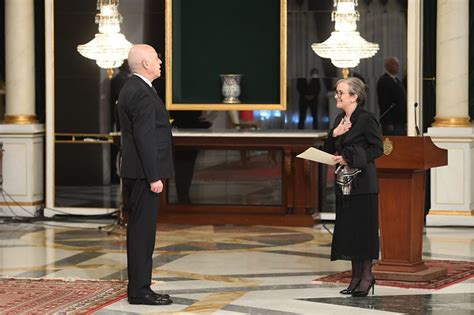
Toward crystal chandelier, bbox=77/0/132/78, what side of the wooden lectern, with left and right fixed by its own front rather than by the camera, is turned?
right

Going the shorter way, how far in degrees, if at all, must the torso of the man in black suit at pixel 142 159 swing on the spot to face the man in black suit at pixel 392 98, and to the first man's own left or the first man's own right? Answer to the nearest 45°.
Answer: approximately 45° to the first man's own left

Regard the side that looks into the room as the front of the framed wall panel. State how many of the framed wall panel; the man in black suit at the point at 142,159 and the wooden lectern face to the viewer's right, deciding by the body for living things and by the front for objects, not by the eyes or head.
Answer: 1

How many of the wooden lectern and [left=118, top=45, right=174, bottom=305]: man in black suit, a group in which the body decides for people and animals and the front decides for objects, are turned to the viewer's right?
1

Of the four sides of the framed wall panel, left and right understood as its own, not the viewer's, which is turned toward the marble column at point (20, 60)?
right

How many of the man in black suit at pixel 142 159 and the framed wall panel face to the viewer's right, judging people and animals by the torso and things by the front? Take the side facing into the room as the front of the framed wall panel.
1

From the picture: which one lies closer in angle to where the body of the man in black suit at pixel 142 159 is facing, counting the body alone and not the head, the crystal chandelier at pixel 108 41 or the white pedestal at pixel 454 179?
the white pedestal

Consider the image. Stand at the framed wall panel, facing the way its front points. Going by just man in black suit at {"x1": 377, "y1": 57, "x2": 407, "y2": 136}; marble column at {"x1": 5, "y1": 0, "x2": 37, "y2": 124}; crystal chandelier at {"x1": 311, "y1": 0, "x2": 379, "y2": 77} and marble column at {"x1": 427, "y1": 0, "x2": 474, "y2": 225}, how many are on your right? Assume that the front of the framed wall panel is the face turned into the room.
1

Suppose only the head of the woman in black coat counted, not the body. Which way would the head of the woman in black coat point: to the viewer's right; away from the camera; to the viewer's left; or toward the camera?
to the viewer's left

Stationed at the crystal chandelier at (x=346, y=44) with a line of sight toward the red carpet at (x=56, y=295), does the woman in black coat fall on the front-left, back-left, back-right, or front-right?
front-left

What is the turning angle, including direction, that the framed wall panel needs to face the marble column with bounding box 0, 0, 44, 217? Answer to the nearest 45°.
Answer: approximately 90° to its right

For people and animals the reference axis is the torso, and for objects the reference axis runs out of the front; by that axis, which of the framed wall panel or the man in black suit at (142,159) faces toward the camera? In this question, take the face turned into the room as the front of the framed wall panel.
the framed wall panel

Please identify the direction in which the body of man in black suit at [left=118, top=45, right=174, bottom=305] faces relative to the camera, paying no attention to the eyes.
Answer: to the viewer's right

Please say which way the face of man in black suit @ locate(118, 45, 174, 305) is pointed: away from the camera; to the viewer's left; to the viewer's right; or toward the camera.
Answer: to the viewer's right

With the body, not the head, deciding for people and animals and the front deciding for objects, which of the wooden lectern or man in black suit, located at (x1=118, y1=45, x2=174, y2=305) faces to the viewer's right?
the man in black suit

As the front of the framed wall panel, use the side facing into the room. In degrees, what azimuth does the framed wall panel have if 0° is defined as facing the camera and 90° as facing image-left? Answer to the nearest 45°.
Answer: approximately 0°

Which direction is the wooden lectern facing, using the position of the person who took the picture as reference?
facing the viewer and to the left of the viewer
